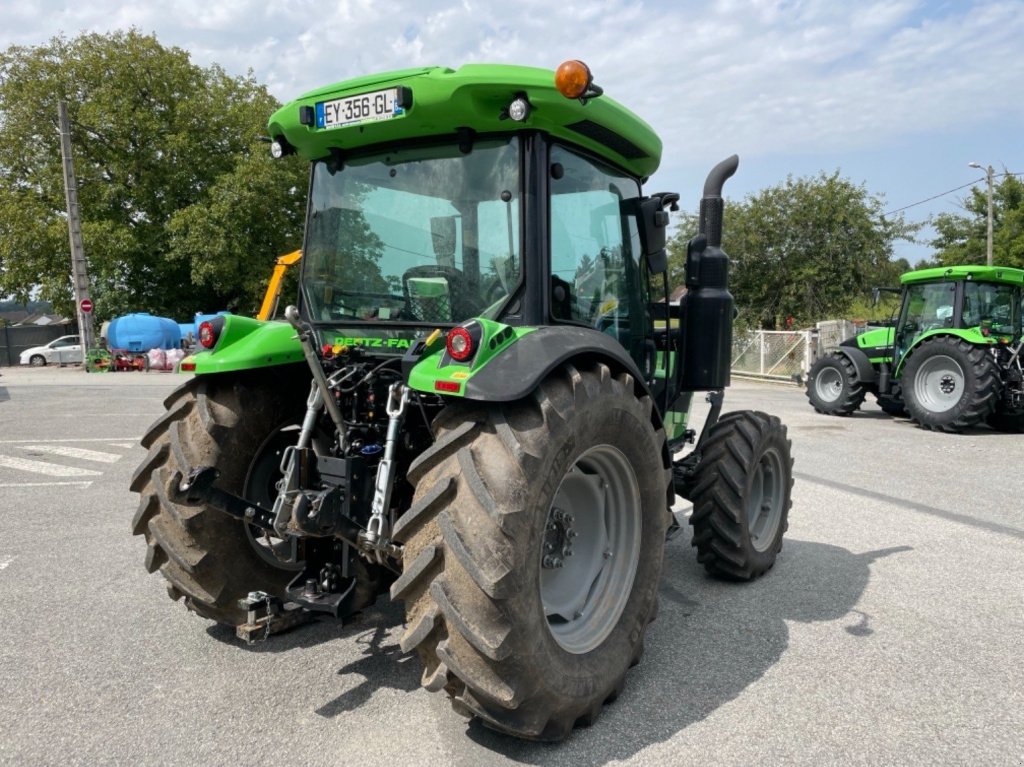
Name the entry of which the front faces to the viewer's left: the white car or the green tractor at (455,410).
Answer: the white car

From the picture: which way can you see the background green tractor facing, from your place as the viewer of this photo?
facing away from the viewer and to the left of the viewer

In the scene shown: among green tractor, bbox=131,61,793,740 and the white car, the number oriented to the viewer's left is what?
1

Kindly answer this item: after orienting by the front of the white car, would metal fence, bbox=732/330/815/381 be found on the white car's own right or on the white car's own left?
on the white car's own left

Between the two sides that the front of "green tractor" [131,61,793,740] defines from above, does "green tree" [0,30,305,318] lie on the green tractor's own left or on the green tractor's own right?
on the green tractor's own left

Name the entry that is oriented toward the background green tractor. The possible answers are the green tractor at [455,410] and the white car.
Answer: the green tractor

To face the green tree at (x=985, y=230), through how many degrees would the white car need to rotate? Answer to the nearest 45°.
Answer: approximately 135° to its left

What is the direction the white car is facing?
to the viewer's left
